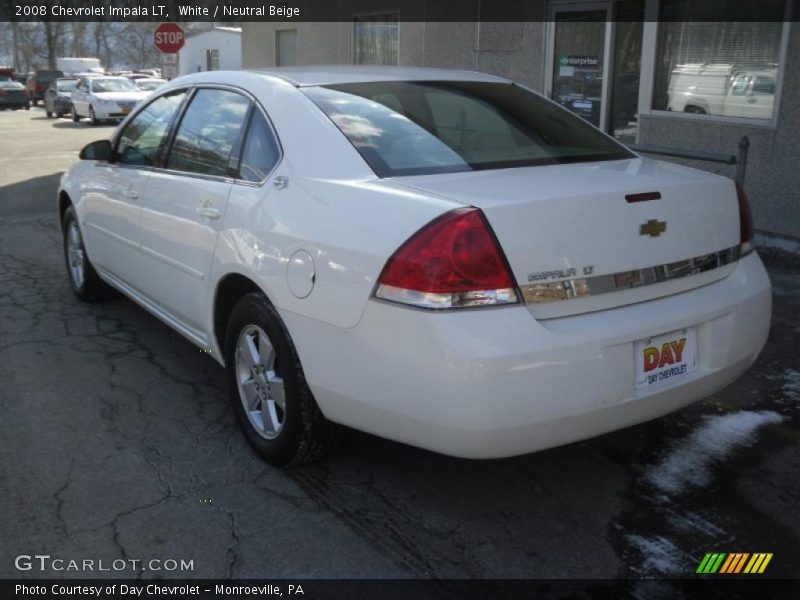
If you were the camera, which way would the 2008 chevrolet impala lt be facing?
facing away from the viewer and to the left of the viewer

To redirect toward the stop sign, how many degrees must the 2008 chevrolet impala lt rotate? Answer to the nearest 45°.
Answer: approximately 45° to its right

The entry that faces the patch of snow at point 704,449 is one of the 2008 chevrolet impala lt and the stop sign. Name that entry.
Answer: the stop sign

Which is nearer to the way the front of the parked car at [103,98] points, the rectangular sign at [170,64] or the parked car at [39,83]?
the rectangular sign

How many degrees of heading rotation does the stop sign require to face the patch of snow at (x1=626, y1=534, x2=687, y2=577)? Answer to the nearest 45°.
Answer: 0° — it already faces it

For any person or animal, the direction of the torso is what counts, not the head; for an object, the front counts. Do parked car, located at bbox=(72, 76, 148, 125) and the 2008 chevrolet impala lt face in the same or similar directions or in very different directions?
very different directions

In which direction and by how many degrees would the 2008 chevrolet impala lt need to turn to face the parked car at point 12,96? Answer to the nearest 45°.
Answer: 0° — it already faces it

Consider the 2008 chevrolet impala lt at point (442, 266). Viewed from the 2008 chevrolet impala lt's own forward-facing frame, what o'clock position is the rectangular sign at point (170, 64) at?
The rectangular sign is roughly at 1 o'clock from the 2008 chevrolet impala lt.

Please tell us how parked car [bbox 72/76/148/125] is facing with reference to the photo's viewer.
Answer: facing the viewer and to the right of the viewer

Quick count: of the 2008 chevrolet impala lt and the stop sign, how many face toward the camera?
1
